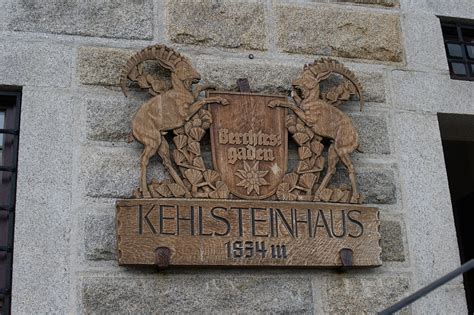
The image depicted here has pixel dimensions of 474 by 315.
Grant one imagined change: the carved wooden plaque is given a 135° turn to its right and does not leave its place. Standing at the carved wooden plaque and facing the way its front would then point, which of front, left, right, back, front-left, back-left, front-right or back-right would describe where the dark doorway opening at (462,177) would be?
right

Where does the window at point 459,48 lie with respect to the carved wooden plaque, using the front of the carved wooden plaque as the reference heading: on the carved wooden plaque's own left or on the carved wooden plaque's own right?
on the carved wooden plaque's own left

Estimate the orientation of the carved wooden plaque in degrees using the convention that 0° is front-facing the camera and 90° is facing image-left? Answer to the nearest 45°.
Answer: approximately 0°

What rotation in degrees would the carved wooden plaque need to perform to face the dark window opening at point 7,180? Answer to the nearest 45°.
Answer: approximately 90° to its right
